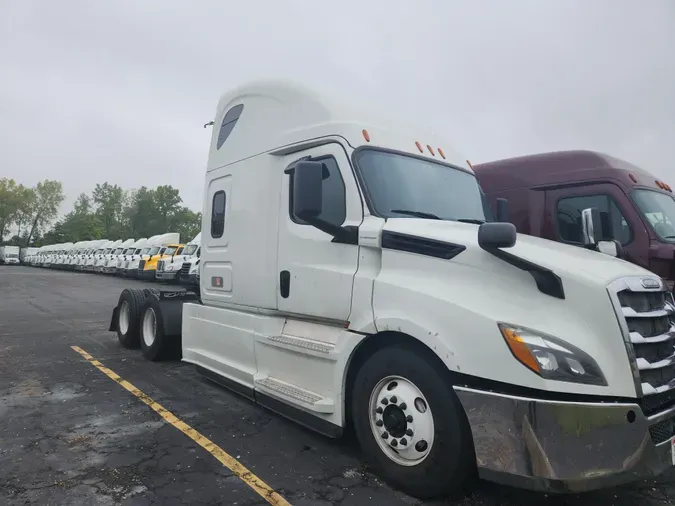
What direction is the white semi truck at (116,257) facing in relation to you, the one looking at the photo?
facing the viewer and to the left of the viewer

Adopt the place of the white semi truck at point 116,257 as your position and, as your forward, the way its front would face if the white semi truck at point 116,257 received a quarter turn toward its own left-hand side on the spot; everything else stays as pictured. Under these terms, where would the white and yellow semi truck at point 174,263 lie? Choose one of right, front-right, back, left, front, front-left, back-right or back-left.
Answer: front-right

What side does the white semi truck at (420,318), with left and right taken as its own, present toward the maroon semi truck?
left

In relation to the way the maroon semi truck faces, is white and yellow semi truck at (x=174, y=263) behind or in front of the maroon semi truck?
behind

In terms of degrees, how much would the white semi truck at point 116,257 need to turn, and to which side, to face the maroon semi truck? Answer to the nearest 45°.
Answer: approximately 45° to its left

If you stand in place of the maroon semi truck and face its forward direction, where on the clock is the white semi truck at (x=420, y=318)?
The white semi truck is roughly at 2 o'clock from the maroon semi truck.

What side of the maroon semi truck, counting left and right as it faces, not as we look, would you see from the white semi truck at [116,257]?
back

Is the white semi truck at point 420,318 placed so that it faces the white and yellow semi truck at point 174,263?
no

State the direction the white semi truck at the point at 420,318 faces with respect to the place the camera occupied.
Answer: facing the viewer and to the right of the viewer

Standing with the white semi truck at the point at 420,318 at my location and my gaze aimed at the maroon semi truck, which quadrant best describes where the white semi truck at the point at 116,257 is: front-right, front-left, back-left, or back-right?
front-left

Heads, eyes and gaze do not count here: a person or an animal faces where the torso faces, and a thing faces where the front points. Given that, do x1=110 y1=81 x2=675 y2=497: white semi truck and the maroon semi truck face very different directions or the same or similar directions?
same or similar directions

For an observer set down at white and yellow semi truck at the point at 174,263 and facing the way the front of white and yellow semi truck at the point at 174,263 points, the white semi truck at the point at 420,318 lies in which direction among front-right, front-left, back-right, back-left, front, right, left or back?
front-left
